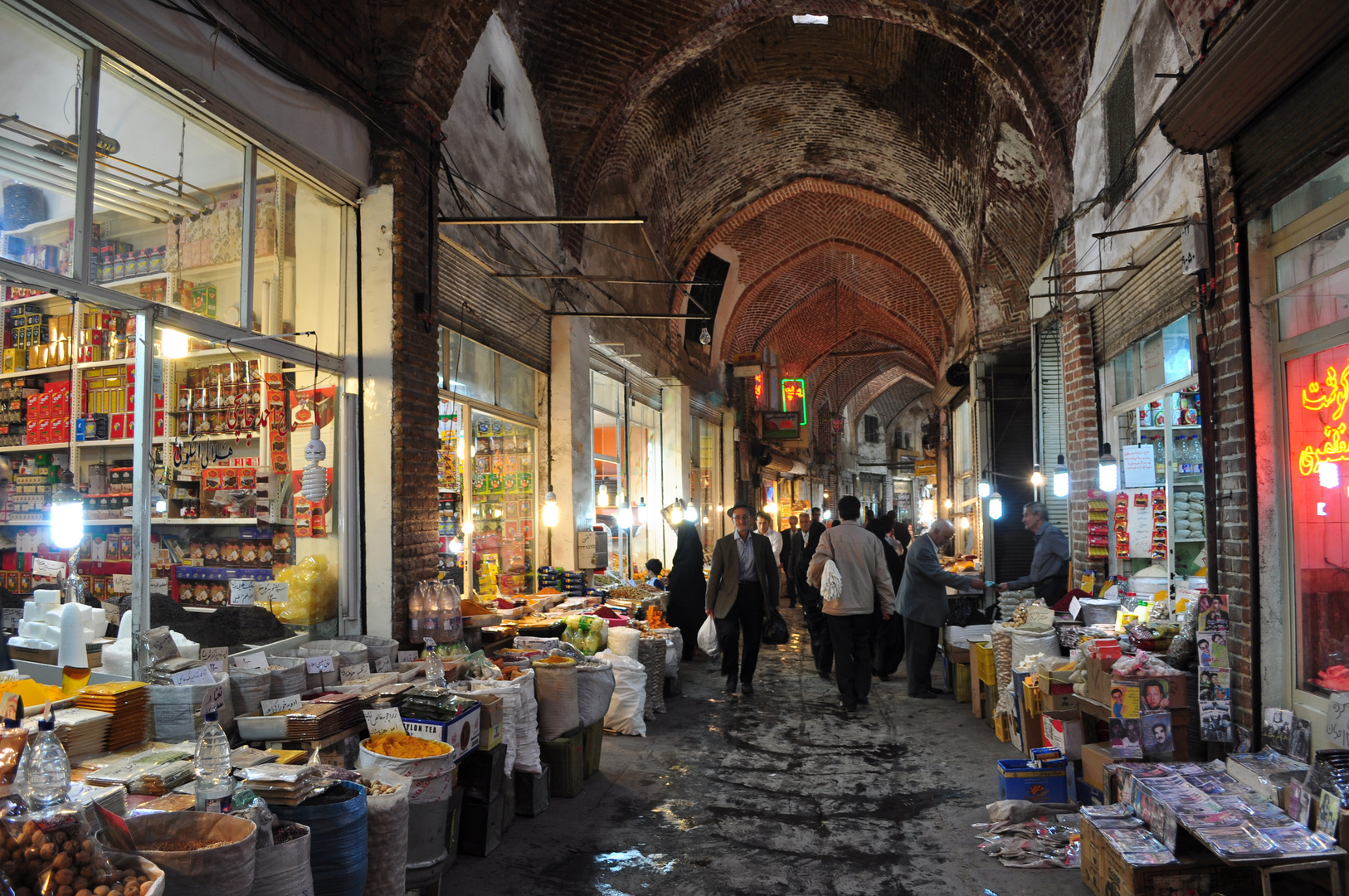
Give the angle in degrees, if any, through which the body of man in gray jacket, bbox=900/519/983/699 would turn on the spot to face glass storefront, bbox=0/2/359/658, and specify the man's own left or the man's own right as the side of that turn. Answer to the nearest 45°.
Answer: approximately 135° to the man's own right

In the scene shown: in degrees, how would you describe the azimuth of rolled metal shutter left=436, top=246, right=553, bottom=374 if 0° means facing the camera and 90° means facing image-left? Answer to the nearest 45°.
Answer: approximately 315°

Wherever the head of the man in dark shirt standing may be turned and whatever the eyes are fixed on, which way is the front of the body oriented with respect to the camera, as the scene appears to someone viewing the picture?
to the viewer's left

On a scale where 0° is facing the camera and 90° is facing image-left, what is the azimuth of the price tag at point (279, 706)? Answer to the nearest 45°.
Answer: approximately 0°

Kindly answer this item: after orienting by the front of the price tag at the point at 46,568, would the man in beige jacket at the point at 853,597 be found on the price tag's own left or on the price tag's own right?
on the price tag's own left

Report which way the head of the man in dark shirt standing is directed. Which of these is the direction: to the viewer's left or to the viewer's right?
to the viewer's left

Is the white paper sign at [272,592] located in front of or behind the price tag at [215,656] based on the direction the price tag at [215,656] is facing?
behind

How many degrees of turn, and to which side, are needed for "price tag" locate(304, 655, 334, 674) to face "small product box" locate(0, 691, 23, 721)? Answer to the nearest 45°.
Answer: approximately 45° to its right

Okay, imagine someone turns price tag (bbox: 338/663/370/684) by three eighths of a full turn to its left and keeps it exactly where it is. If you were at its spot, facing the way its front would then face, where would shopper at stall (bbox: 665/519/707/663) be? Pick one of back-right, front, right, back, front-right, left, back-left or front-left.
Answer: front

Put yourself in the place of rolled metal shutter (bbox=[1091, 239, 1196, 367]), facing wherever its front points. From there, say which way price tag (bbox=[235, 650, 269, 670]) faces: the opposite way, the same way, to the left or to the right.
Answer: to the left

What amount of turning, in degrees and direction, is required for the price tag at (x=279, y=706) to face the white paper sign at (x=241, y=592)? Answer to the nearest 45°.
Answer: approximately 180°

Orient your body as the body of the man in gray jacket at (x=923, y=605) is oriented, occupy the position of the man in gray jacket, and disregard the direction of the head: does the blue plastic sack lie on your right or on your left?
on your right
